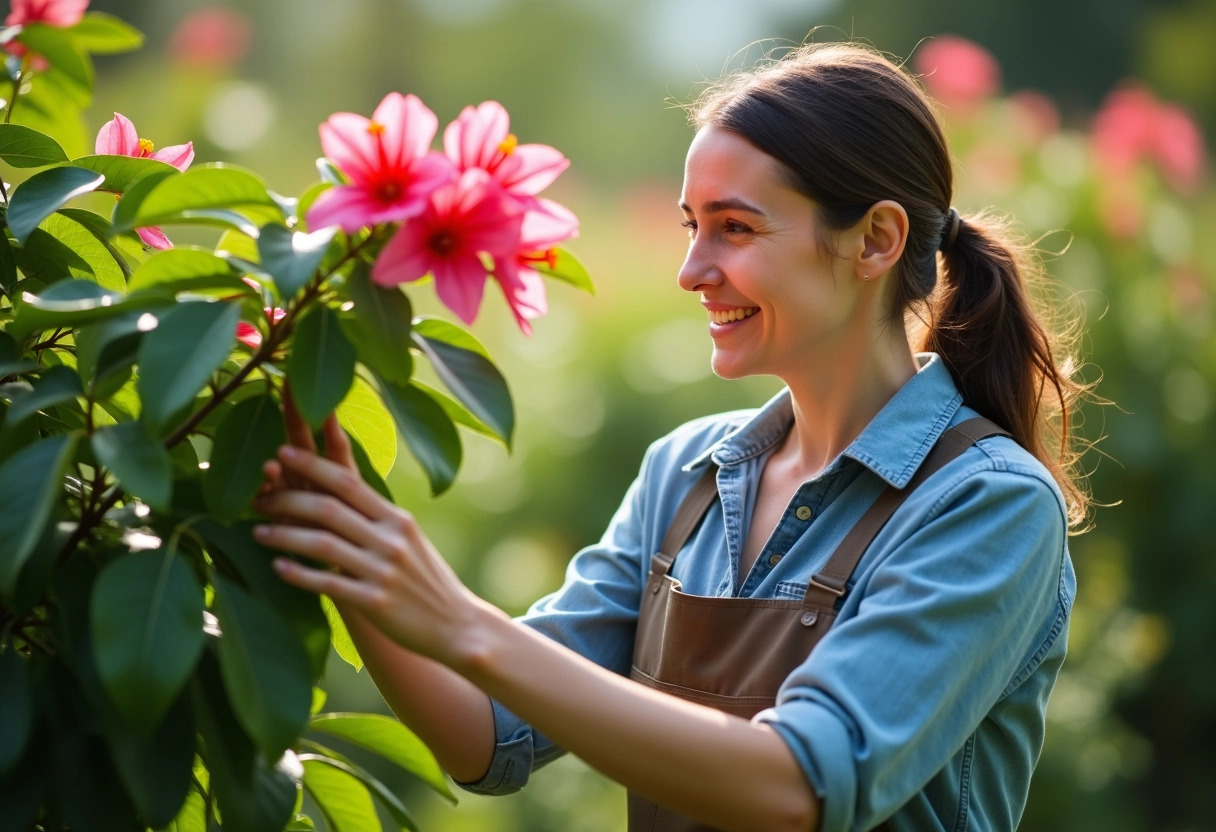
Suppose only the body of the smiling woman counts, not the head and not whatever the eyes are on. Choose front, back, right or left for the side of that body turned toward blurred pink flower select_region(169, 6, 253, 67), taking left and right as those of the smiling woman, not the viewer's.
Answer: right

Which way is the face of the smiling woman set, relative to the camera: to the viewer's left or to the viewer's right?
to the viewer's left

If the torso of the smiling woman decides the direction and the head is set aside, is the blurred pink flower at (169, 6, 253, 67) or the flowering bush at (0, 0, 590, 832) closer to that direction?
the flowering bush

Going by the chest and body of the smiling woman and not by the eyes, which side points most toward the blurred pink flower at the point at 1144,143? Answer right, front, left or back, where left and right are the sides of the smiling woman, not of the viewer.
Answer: back

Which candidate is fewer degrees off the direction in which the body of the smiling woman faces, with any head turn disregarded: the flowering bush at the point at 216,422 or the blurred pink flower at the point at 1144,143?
the flowering bush

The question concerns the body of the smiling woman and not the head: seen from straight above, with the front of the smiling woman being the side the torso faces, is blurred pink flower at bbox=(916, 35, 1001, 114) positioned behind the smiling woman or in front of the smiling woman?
behind

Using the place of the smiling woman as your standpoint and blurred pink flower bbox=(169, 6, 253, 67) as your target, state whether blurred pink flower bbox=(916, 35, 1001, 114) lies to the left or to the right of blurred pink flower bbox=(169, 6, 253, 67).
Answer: right

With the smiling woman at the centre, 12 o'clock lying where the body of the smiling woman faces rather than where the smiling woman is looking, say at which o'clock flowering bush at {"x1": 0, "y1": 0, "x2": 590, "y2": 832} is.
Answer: The flowering bush is roughly at 12 o'clock from the smiling woman.

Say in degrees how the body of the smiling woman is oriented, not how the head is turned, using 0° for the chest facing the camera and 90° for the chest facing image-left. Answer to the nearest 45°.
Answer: approximately 45°
